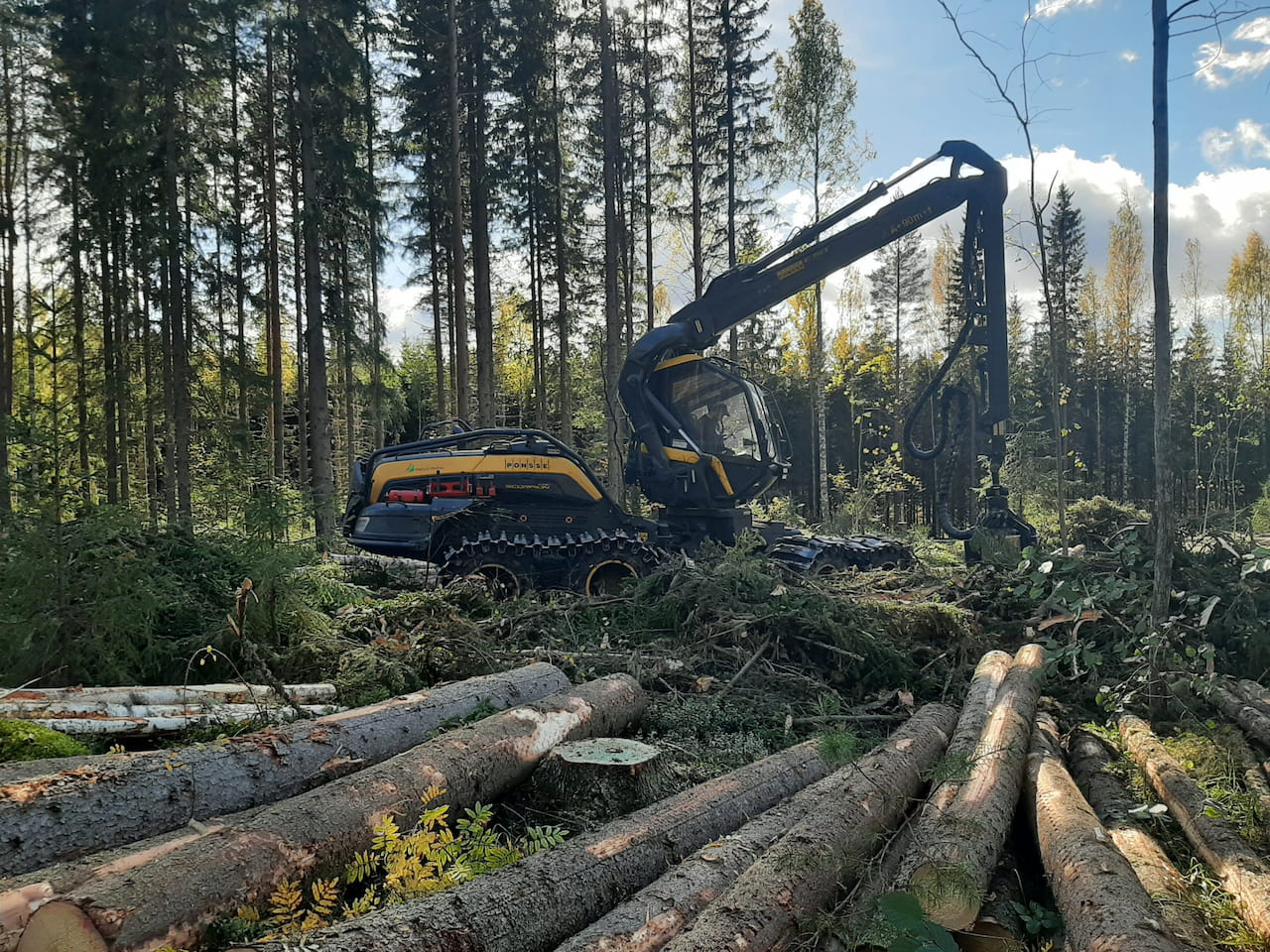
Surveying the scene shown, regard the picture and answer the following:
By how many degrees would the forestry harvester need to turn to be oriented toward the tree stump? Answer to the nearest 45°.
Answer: approximately 90° to its right

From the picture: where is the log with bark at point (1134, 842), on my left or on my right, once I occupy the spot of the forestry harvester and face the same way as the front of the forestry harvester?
on my right

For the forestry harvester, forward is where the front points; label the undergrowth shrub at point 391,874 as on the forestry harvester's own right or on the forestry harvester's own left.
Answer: on the forestry harvester's own right

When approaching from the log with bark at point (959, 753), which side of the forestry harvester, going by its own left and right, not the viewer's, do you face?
right

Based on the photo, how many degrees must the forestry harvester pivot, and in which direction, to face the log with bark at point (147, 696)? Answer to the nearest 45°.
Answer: approximately 135° to its right

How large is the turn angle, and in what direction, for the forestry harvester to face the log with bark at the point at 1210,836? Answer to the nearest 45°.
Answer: approximately 90° to its right

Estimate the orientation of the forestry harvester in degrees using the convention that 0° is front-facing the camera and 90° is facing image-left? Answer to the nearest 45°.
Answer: approximately 270°

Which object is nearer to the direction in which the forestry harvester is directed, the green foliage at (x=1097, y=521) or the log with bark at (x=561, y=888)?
the green foliage

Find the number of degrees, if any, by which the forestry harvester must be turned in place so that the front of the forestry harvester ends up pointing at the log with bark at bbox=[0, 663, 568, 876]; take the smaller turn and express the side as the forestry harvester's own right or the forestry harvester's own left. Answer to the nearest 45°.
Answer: approximately 90° to the forestry harvester's own right

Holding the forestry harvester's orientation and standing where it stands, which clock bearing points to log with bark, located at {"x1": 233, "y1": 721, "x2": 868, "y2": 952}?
The log with bark is roughly at 3 o'clock from the forestry harvester.

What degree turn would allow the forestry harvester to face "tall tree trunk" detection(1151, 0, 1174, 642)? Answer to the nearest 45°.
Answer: approximately 45° to its right

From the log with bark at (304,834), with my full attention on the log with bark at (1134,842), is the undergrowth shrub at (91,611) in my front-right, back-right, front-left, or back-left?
back-left

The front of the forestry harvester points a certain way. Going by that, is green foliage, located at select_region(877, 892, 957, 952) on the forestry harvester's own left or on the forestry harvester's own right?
on the forestry harvester's own right
